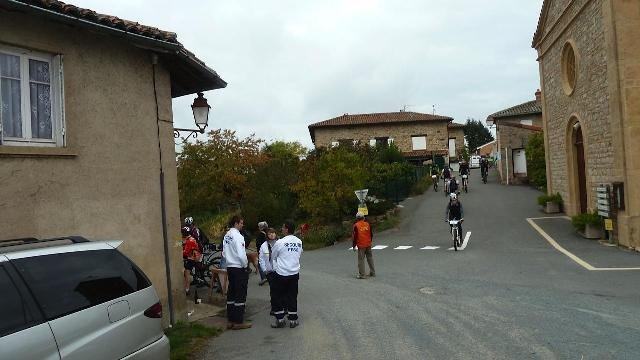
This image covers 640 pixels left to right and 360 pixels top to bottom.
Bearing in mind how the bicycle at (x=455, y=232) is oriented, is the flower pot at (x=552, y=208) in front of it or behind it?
behind

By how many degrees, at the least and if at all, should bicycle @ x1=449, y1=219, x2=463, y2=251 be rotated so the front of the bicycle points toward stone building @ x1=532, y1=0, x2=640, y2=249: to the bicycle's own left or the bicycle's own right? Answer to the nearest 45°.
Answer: approximately 135° to the bicycle's own left

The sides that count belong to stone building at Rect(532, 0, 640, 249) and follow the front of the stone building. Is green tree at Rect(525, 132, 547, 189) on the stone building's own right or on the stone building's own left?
on the stone building's own right

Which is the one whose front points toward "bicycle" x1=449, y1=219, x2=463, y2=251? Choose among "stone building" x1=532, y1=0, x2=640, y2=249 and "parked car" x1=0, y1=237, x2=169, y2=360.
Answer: the stone building

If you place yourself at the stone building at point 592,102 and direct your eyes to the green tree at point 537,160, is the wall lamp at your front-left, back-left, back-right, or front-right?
back-left

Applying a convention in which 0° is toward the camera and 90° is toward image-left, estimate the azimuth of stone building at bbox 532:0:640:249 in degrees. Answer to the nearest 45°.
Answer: approximately 45°

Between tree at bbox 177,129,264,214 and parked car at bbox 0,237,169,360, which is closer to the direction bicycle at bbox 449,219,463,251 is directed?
the parked car

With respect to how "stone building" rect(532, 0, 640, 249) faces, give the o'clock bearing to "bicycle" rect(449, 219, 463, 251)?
The bicycle is roughly at 12 o'clock from the stone building.

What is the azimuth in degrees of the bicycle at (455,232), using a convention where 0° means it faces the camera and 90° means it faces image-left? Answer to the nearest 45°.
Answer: approximately 0°
